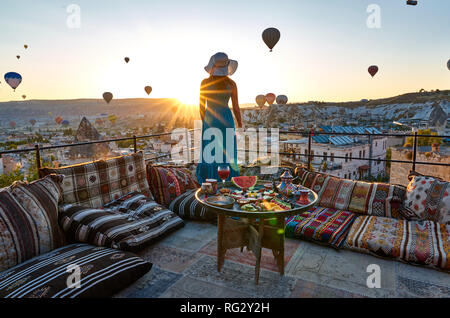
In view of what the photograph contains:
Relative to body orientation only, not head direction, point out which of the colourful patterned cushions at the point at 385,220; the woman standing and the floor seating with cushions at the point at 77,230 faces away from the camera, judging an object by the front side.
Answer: the woman standing

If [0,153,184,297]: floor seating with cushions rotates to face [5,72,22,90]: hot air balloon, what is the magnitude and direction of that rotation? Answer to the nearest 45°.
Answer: approximately 135° to its left

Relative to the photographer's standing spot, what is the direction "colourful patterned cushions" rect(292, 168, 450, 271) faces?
facing the viewer and to the left of the viewer

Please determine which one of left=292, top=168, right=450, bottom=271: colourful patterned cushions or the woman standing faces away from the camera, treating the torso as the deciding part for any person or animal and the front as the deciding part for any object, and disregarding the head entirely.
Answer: the woman standing

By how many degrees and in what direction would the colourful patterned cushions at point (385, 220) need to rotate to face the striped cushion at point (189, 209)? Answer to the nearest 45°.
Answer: approximately 45° to its right

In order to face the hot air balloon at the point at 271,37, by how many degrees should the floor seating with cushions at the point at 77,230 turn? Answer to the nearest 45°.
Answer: approximately 90° to its left

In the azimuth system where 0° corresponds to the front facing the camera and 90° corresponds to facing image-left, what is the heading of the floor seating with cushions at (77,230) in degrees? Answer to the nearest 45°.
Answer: approximately 315°

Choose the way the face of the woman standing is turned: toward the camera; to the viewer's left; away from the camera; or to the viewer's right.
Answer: away from the camera

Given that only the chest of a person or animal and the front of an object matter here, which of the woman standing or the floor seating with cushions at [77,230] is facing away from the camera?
the woman standing

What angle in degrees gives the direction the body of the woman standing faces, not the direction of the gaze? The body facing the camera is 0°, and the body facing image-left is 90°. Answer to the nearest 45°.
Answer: approximately 180°

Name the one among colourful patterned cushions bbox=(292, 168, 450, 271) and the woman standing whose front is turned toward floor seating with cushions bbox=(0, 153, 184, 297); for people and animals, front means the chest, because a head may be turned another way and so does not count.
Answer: colourful patterned cushions bbox=(292, 168, 450, 271)

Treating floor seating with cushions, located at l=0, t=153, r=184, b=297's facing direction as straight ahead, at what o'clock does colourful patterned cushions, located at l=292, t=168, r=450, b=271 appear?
colourful patterned cushions, located at l=292, t=168, r=450, b=271 is roughly at 11 o'clock from floor seating with cushions, located at l=0, t=153, r=184, b=297.

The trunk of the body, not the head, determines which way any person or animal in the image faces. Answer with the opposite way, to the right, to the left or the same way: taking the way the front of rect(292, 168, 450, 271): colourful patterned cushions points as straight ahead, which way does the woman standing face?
the opposite way

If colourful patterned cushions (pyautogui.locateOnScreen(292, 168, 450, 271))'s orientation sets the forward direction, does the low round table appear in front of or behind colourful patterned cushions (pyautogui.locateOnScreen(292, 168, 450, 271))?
in front
